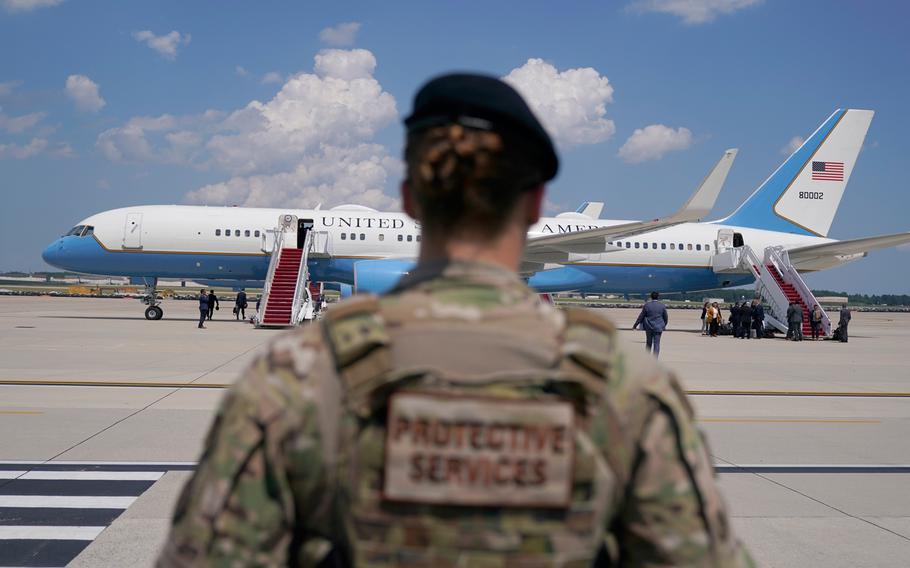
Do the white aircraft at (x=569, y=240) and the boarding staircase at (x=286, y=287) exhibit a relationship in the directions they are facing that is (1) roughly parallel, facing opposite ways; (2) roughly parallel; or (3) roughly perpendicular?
roughly perpendicular

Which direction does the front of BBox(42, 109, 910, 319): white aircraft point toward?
to the viewer's left

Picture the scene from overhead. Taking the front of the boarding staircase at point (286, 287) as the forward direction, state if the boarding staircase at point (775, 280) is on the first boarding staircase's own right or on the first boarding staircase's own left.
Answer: on the first boarding staircase's own left

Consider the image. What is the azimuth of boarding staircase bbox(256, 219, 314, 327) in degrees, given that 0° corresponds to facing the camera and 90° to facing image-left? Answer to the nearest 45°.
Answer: approximately 0°
